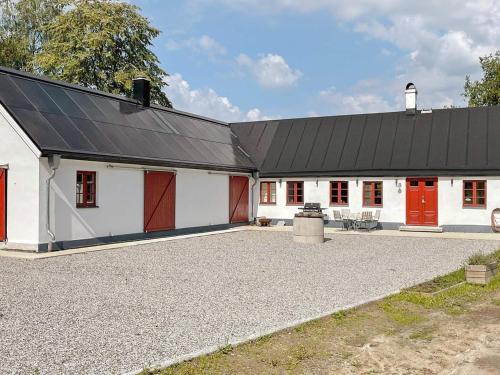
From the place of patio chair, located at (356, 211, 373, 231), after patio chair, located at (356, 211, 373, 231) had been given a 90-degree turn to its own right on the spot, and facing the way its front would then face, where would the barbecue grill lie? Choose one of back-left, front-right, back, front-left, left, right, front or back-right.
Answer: front-left

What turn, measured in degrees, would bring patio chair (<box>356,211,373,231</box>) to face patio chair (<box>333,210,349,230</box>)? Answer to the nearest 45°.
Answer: approximately 45° to its right

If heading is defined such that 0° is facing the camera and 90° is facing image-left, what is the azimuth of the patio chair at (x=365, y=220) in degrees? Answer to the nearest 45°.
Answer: approximately 45°

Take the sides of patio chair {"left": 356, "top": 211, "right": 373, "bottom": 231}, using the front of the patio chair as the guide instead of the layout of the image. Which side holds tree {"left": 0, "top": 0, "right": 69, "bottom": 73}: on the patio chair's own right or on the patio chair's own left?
on the patio chair's own right

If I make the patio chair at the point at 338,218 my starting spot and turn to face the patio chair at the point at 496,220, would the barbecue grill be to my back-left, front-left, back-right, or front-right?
back-right

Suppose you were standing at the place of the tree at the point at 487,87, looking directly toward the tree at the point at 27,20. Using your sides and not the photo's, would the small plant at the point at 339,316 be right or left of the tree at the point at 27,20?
left

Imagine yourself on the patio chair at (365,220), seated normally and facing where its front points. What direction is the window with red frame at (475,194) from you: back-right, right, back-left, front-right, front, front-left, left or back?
back-left
